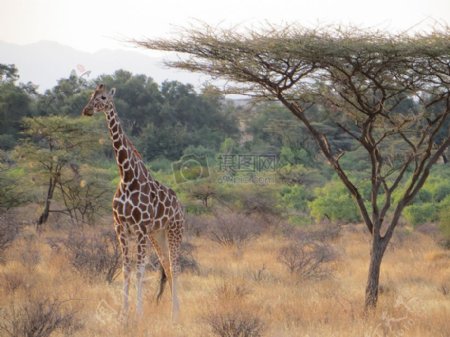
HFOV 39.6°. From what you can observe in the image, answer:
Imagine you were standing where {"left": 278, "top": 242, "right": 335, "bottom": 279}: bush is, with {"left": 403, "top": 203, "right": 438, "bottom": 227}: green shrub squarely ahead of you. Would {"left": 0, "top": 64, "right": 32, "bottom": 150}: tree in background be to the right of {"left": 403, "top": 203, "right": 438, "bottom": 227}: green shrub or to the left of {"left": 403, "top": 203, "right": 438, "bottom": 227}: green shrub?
left

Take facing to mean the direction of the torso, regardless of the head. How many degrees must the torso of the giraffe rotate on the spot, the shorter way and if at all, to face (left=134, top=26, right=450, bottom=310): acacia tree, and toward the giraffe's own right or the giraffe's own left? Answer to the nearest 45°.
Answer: approximately 135° to the giraffe's own left

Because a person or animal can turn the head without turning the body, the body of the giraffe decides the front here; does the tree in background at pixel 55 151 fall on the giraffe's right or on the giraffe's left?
on the giraffe's right

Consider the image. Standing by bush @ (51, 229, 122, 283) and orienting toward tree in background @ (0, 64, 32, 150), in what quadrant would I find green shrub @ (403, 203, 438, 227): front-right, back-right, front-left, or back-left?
front-right

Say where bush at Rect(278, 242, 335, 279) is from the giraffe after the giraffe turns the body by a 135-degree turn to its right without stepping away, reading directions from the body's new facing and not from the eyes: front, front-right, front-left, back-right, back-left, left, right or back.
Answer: front-right

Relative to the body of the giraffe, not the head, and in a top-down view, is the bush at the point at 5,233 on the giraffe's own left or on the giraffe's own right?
on the giraffe's own right

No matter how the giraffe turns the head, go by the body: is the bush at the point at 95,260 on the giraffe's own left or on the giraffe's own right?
on the giraffe's own right

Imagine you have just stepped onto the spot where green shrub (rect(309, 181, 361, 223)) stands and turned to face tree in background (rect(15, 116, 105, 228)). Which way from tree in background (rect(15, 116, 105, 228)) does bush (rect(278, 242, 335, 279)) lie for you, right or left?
left

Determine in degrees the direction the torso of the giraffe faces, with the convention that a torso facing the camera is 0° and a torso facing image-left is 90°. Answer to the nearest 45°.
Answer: approximately 45°

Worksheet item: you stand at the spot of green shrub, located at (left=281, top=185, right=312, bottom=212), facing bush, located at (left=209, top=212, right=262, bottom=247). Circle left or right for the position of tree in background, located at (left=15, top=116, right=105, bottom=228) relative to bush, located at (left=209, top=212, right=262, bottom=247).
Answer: right

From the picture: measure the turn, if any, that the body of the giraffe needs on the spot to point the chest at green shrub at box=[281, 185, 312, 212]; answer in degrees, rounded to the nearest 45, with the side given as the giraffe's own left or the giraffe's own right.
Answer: approximately 135° to the giraffe's own right

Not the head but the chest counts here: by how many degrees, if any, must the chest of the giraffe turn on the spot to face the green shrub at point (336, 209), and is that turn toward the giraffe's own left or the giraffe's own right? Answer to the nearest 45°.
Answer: approximately 180°

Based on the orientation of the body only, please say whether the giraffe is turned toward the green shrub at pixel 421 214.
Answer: no

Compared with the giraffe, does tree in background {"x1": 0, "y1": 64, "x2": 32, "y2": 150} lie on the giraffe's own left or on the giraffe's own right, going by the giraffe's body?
on the giraffe's own right
